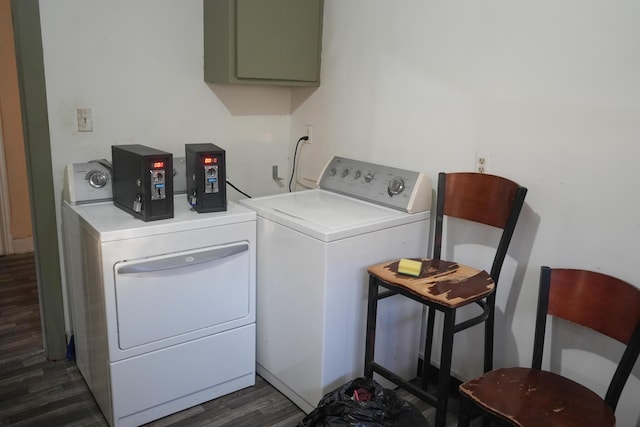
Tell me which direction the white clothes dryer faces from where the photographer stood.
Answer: facing the viewer and to the right of the viewer

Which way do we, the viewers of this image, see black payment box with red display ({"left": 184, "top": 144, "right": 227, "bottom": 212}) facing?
facing the viewer

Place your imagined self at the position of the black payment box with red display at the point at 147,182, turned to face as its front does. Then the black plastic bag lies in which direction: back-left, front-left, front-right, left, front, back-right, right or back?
front

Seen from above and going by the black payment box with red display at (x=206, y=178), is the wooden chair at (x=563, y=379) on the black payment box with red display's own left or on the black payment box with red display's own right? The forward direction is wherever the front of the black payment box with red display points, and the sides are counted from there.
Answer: on the black payment box with red display's own left

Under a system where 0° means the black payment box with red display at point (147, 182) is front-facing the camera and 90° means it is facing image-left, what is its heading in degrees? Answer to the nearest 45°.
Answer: approximately 315°

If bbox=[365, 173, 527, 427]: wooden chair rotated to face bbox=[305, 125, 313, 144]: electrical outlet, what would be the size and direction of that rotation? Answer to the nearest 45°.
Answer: approximately 90° to its right

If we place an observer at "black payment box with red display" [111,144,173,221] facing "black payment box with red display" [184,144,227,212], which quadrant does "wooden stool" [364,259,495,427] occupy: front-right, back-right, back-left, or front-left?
front-right

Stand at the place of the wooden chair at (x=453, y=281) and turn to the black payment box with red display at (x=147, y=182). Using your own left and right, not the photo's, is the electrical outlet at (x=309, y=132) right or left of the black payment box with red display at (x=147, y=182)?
right

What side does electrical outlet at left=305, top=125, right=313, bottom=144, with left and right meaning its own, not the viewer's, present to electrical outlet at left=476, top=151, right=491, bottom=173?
left

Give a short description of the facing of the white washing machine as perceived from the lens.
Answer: facing the viewer and to the left of the viewer

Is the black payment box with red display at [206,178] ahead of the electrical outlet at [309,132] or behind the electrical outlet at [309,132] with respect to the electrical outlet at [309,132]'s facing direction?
ahead

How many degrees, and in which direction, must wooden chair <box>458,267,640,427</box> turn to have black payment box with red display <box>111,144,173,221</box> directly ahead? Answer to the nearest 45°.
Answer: approximately 45° to its right

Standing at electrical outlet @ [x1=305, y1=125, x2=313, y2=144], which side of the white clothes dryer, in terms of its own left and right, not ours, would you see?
left
